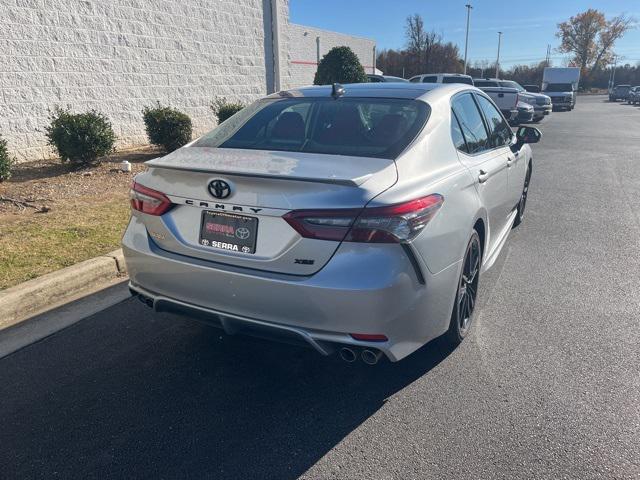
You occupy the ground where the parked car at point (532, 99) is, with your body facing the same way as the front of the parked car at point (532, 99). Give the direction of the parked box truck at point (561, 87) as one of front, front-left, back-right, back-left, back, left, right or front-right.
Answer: back-left

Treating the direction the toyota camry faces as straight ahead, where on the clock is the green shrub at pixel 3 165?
The green shrub is roughly at 9 o'clock from the toyota camry.

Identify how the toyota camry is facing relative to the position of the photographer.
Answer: facing away from the viewer and to the right of the viewer

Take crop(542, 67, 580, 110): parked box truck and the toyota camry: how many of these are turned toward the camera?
1

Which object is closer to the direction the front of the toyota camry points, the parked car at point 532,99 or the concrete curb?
the parked car

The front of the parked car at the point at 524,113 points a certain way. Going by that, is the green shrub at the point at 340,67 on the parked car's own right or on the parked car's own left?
on the parked car's own right

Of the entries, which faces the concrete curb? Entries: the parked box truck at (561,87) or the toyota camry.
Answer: the parked box truck

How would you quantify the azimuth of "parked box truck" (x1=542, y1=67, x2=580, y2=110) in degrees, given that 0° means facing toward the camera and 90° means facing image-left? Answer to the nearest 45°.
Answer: approximately 0°

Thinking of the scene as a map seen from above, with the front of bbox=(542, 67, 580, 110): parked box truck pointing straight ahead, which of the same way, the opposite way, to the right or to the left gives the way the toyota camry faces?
the opposite way
